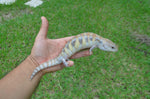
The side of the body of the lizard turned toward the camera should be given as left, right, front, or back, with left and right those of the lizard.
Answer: right
